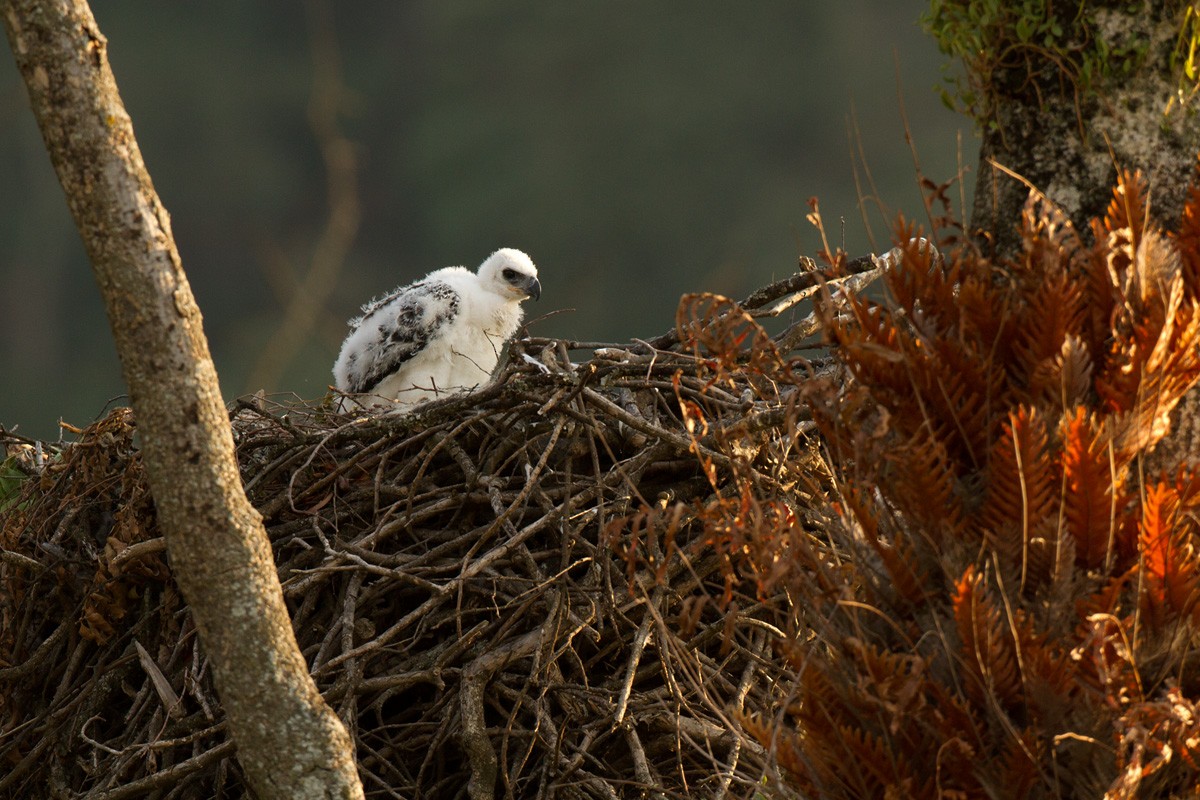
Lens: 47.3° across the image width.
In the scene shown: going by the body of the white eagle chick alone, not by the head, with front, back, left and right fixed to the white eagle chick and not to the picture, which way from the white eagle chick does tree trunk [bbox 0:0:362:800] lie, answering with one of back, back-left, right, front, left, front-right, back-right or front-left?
right

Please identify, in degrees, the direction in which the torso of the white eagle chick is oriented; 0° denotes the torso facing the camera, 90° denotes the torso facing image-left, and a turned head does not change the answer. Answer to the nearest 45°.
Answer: approximately 270°
